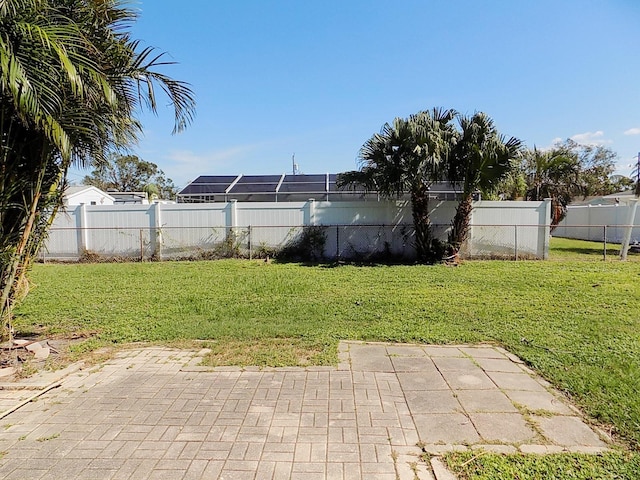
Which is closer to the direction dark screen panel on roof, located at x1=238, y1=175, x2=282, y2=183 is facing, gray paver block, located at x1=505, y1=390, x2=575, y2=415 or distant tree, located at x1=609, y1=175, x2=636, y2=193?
the gray paver block

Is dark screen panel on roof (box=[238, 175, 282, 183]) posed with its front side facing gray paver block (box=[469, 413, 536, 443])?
yes

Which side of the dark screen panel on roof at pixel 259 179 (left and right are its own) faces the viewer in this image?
front

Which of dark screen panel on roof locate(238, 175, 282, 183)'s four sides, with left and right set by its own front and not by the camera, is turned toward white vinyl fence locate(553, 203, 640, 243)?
left

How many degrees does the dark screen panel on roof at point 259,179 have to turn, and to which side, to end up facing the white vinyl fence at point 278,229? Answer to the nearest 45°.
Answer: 0° — it already faces it

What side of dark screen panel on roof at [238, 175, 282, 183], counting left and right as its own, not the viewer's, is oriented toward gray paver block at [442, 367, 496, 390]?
front

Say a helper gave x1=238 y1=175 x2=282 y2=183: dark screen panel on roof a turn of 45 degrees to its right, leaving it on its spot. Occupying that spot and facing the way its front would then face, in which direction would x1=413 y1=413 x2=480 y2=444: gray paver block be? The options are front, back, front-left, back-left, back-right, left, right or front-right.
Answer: front-left

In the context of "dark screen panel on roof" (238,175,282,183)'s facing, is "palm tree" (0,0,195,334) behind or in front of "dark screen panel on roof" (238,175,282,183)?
in front

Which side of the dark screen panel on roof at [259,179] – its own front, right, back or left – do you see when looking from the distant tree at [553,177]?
left

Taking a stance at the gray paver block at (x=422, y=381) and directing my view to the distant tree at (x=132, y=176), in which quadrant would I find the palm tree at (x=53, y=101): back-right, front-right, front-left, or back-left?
front-left

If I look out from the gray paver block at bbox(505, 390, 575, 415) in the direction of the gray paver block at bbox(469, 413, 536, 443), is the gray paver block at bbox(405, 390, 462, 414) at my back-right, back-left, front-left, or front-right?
front-right

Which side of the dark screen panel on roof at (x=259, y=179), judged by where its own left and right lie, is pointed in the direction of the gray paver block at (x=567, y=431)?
front

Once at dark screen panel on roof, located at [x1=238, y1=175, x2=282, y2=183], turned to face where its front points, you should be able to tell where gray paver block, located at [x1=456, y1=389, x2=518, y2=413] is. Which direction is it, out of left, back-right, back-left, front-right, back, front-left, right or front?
front

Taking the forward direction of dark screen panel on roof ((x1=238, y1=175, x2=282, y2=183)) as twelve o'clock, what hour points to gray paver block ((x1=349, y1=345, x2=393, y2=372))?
The gray paver block is roughly at 12 o'clock from the dark screen panel on roof.

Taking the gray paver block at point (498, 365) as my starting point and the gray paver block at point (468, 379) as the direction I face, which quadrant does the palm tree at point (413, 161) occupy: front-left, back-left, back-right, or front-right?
back-right

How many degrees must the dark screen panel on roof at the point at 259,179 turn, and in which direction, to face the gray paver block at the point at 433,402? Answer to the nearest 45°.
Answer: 0° — it already faces it

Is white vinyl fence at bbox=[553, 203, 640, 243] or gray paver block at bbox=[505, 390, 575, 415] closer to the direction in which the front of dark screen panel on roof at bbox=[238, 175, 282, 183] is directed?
the gray paver block

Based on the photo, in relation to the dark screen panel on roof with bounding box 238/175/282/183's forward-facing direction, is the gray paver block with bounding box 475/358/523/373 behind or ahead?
ahead

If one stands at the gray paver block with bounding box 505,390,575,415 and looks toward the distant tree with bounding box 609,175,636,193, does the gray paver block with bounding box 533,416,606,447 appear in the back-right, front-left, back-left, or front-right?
back-right
